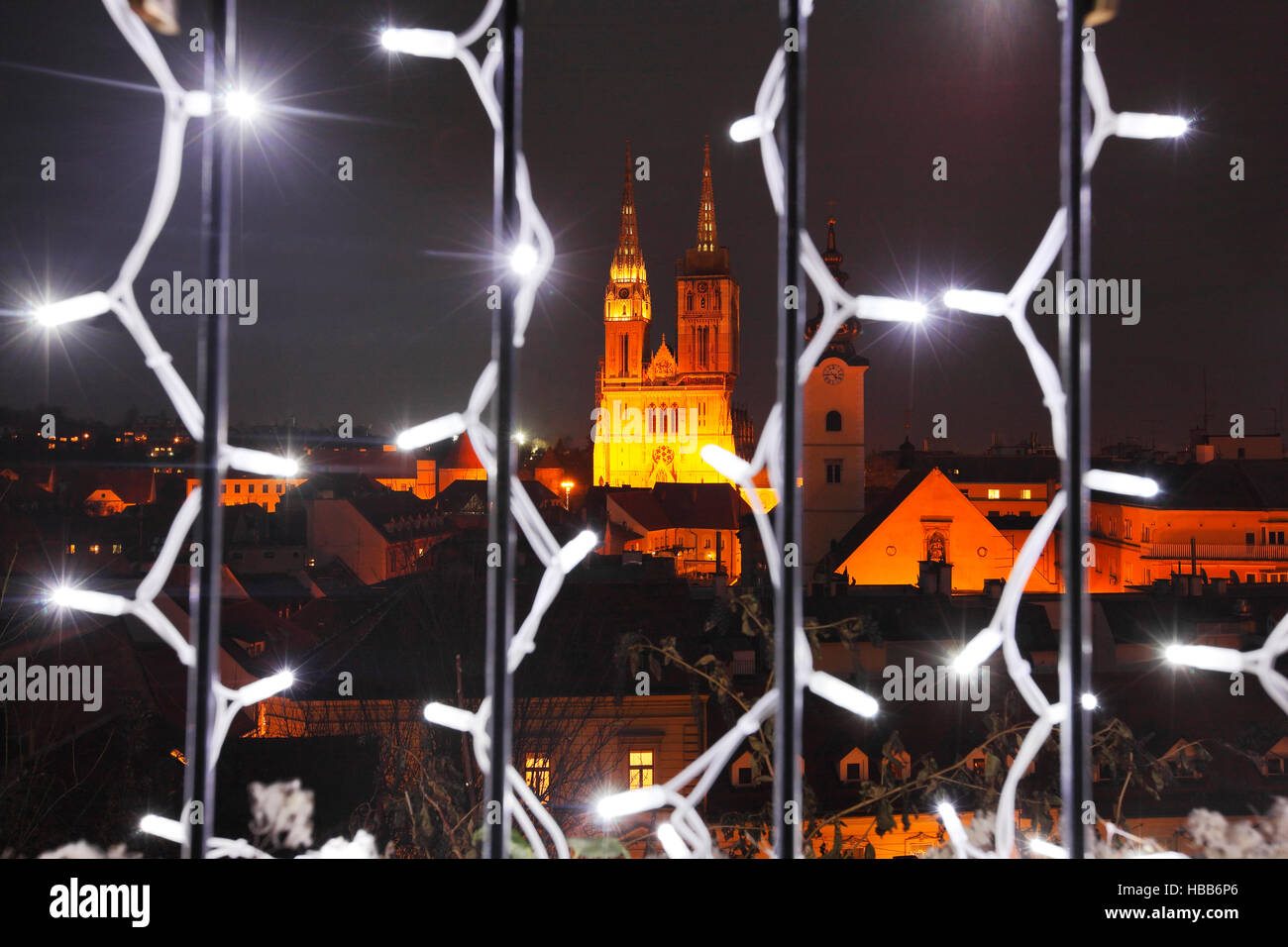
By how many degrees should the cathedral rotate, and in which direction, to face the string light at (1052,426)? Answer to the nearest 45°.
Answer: approximately 45° to its left

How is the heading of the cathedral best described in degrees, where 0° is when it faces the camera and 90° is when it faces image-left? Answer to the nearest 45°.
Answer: approximately 0°

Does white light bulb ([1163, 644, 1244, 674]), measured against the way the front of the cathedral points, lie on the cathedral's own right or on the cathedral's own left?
on the cathedral's own left

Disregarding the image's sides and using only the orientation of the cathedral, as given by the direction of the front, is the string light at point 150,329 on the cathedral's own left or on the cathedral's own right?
on the cathedral's own right
